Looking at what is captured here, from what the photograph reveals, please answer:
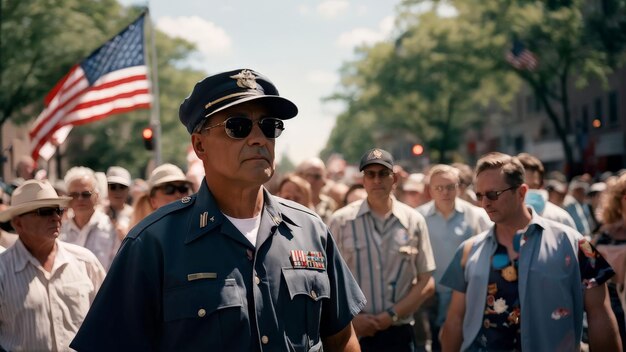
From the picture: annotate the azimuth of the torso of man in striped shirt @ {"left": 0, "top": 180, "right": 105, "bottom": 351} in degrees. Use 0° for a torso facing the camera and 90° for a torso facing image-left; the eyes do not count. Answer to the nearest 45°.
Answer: approximately 315°

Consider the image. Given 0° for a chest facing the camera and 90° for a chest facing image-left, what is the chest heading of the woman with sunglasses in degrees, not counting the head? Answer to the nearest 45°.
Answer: approximately 315°

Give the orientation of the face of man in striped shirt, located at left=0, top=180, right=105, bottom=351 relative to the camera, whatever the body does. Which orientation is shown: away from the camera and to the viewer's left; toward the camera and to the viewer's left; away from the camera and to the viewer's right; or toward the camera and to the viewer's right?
toward the camera and to the viewer's right

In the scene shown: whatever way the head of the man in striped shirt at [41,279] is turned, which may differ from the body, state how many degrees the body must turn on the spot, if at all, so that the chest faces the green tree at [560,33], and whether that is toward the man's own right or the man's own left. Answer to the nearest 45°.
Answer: approximately 90° to the man's own left

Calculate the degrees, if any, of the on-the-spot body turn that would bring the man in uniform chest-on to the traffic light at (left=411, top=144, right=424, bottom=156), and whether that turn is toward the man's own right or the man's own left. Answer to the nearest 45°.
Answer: approximately 135° to the man's own left

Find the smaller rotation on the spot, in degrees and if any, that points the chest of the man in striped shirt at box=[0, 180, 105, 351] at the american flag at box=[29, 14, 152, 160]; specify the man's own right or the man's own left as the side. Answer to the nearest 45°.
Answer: approximately 135° to the man's own left

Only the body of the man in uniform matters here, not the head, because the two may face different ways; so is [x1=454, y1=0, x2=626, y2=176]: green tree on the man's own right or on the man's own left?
on the man's own left

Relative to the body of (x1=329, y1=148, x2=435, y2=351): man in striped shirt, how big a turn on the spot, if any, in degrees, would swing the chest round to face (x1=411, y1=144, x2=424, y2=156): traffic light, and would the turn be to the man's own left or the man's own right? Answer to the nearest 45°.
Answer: approximately 180°
